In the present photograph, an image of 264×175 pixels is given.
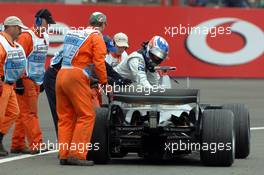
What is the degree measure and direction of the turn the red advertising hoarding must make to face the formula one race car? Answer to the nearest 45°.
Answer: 0° — it already faces it

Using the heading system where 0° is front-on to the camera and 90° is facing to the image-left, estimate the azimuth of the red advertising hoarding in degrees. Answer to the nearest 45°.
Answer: approximately 0°
